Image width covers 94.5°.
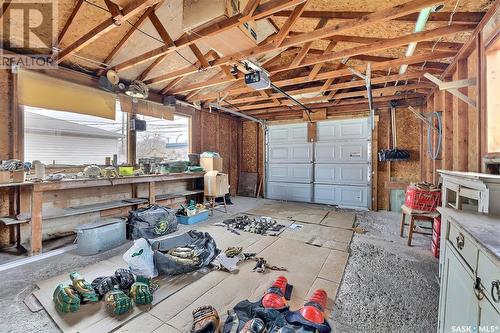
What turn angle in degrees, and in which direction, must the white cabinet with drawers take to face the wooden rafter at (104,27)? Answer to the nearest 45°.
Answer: approximately 45° to its right

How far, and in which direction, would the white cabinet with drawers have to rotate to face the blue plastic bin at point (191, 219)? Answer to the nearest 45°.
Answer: approximately 45° to its right

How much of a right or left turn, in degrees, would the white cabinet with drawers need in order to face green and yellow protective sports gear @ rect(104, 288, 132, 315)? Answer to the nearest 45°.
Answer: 0° — it already faces it

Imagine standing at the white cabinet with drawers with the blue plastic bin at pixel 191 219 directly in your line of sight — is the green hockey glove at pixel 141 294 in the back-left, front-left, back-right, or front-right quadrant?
front-left

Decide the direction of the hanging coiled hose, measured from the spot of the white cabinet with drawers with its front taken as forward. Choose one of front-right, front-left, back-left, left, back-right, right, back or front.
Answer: back-right

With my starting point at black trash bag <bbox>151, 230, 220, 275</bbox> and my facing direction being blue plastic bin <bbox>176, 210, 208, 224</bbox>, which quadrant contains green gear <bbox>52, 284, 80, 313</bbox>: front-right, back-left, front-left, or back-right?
back-left

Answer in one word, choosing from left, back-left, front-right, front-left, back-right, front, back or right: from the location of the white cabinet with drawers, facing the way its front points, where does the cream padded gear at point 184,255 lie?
front-right

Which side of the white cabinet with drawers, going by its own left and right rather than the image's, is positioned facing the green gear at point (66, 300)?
front

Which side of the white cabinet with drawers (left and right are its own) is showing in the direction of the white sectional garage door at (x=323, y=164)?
right

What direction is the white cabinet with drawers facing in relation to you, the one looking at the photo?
facing the viewer and to the left of the viewer

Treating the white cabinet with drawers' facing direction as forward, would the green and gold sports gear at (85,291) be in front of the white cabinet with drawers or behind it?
in front

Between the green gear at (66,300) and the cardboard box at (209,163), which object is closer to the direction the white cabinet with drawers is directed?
the green gear

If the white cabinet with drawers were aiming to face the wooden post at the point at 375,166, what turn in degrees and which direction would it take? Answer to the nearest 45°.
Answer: approximately 135° to its right
